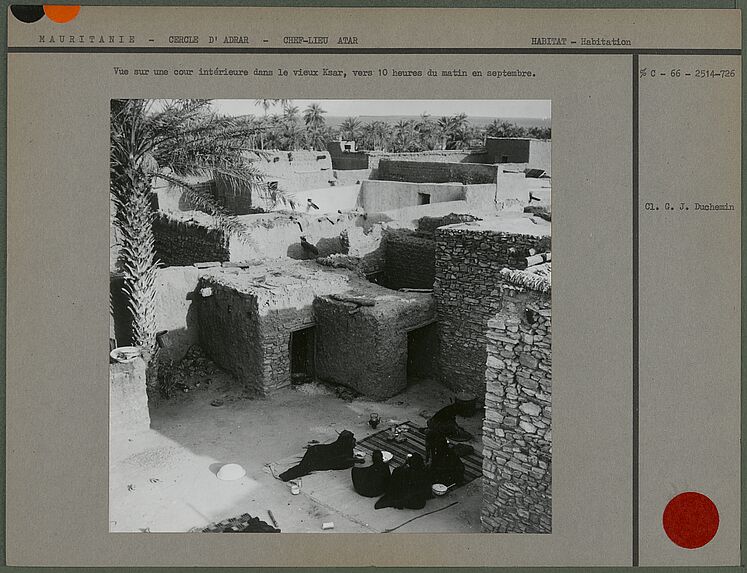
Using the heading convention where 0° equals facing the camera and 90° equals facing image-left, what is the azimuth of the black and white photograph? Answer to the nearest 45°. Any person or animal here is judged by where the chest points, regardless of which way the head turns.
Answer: approximately 0°
